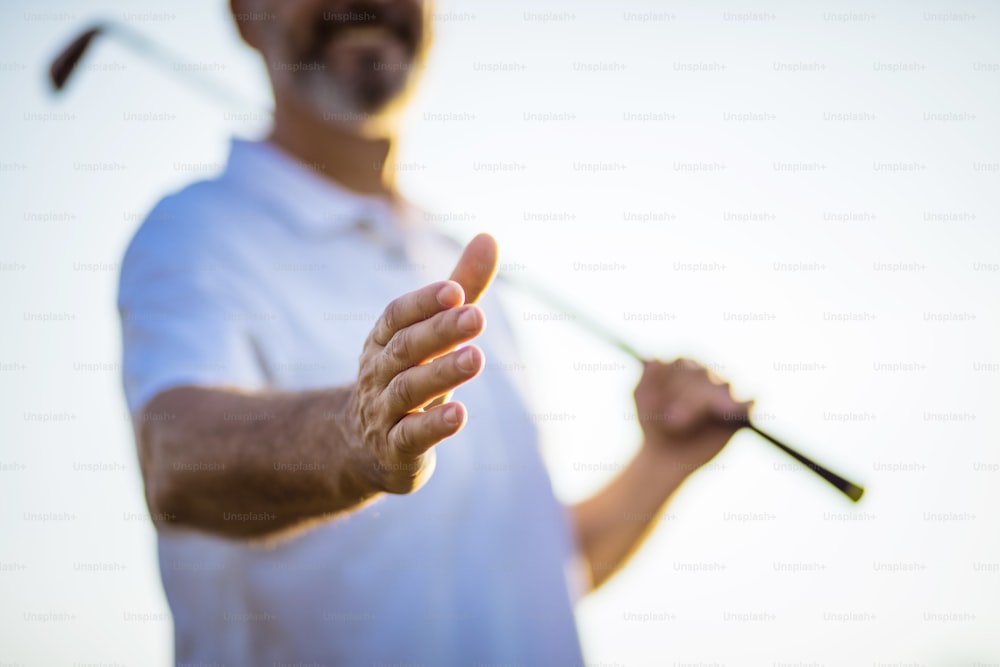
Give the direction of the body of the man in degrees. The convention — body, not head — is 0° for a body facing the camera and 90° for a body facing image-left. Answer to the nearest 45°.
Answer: approximately 315°
